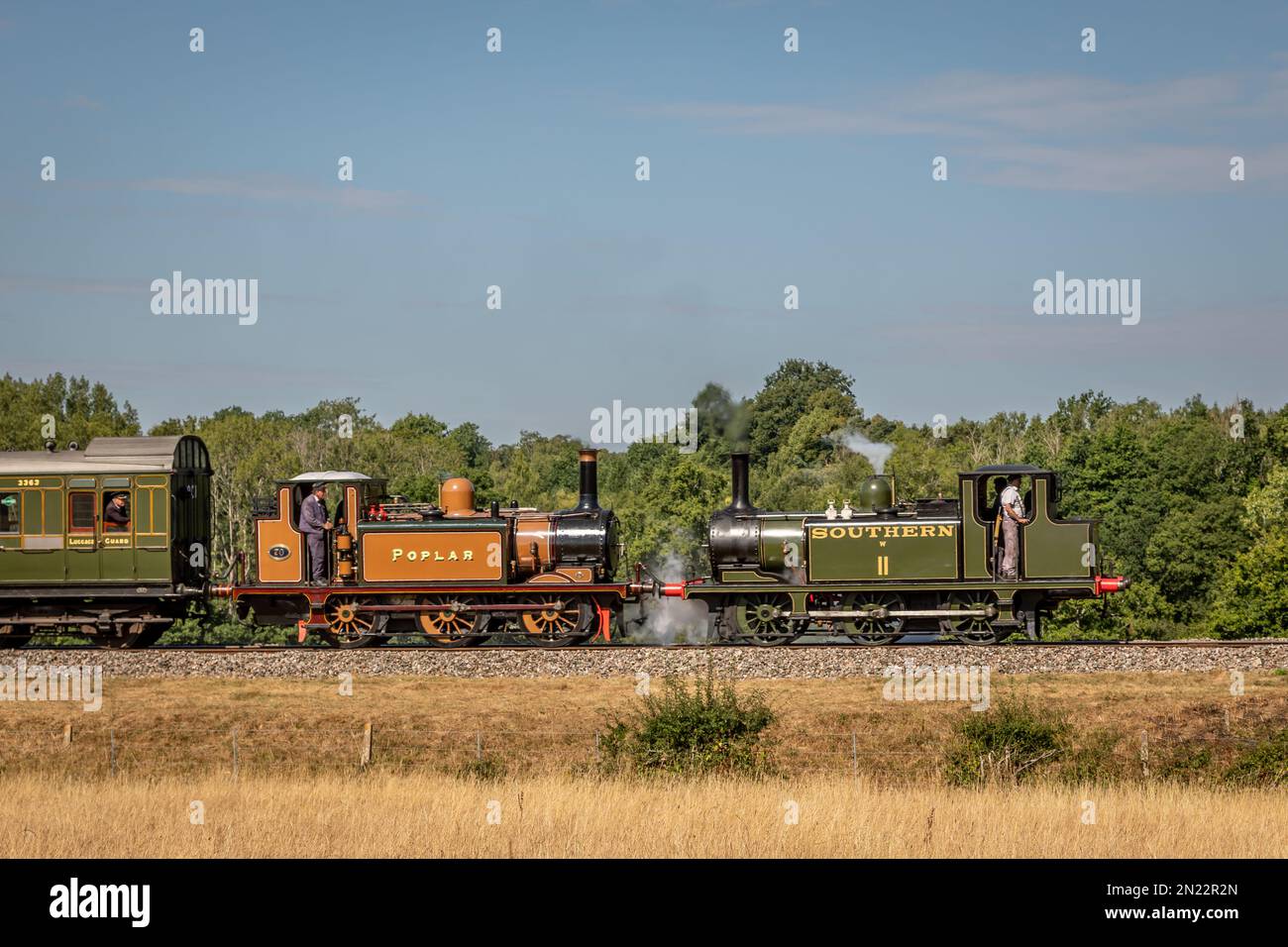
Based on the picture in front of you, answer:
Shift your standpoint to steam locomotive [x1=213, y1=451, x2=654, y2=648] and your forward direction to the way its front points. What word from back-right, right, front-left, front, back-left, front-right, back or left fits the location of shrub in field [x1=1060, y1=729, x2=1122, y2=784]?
front-right

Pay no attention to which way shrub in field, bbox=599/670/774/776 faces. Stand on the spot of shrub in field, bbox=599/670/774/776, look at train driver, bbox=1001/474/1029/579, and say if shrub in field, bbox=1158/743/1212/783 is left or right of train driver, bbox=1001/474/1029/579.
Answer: right

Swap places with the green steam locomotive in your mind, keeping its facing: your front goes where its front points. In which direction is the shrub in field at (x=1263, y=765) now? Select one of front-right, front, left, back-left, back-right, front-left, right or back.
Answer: back-left

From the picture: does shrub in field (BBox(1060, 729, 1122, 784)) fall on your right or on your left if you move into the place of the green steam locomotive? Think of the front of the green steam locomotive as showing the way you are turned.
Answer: on your left

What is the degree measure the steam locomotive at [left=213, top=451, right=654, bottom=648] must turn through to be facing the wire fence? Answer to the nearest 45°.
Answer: approximately 90° to its right

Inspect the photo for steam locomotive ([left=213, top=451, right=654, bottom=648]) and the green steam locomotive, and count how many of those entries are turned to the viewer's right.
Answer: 1

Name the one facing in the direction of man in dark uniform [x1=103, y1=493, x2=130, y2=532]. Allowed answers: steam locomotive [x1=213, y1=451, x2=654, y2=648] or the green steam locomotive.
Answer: the green steam locomotive

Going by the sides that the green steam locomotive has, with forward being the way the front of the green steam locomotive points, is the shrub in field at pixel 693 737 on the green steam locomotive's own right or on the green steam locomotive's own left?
on the green steam locomotive's own left

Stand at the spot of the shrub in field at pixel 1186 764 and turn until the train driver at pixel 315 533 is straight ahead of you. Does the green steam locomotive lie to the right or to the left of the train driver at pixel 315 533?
right

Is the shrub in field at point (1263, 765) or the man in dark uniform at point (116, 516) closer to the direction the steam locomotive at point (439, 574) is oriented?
the shrub in field

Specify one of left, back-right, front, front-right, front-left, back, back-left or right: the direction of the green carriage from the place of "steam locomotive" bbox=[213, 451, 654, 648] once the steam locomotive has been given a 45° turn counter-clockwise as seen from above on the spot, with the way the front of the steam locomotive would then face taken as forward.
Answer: back-left

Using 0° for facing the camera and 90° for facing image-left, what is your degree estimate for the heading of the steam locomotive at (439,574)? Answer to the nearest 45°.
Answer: approximately 270°

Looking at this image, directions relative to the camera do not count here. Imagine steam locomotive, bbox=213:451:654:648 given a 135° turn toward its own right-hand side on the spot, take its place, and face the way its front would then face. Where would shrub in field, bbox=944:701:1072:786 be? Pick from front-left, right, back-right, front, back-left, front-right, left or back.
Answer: left

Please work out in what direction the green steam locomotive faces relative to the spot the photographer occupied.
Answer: facing to the left of the viewer

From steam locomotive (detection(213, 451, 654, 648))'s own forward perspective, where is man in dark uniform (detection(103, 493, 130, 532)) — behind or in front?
behind

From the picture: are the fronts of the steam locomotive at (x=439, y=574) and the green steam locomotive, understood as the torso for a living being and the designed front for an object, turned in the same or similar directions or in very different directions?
very different directions

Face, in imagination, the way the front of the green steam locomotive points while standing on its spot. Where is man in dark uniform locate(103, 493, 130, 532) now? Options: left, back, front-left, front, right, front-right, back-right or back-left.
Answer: front

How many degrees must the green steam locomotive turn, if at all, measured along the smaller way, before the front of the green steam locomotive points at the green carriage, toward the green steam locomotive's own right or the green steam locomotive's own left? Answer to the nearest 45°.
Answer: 0° — it already faces it
